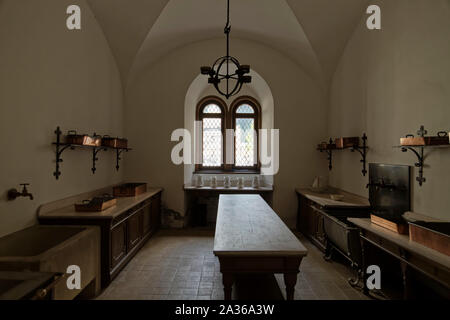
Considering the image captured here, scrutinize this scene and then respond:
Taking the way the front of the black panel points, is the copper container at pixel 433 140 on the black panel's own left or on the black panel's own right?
on the black panel's own left

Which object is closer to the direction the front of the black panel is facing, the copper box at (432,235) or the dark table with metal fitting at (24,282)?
the dark table with metal fitting

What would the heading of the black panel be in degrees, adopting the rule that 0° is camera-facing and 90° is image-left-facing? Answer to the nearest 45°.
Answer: approximately 45°

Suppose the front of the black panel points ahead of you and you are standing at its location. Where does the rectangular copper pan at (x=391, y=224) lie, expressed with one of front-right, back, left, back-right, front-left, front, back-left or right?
front-left

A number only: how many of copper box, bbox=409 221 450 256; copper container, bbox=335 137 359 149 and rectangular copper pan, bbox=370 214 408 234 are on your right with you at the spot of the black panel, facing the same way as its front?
1

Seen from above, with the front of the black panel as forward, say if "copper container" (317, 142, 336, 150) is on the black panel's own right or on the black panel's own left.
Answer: on the black panel's own right

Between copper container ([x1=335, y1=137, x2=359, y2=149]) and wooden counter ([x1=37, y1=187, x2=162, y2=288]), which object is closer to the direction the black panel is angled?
the wooden counter

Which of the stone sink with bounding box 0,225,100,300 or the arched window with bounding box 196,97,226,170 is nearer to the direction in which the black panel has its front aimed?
the stone sink

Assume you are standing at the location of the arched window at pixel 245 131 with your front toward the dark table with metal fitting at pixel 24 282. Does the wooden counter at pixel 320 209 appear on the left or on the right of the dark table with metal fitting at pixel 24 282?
left

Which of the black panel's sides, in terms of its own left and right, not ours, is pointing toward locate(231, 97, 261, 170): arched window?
right
